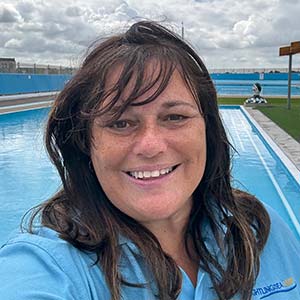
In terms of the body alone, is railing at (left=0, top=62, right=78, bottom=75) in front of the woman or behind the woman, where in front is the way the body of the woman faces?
behind

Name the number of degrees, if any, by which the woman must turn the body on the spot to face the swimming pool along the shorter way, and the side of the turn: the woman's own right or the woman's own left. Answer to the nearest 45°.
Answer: approximately 180°

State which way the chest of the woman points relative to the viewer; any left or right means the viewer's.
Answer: facing the viewer

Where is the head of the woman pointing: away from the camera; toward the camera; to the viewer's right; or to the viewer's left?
toward the camera
